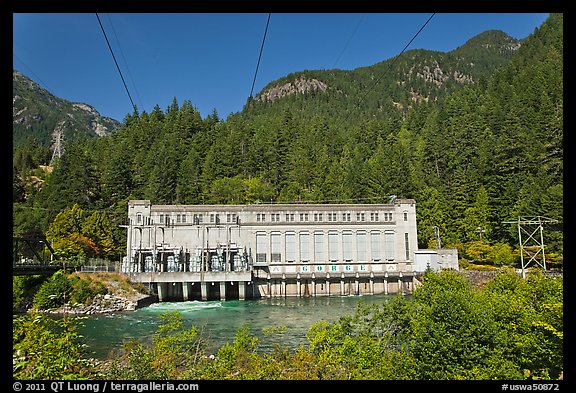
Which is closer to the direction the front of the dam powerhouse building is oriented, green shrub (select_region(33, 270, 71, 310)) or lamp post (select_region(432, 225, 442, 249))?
the green shrub

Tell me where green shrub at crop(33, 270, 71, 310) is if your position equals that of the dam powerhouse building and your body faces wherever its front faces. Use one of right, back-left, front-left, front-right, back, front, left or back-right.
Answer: front-right

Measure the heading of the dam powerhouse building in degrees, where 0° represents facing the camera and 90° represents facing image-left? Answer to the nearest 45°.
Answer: approximately 0°
